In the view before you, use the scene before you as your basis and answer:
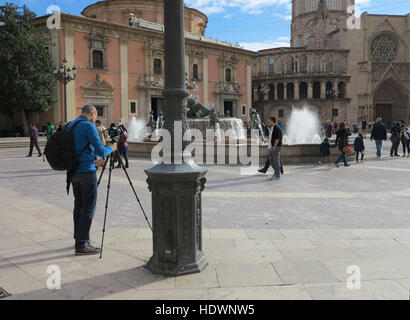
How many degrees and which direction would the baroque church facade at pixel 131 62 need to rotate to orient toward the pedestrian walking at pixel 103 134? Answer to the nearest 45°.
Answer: approximately 45° to its right

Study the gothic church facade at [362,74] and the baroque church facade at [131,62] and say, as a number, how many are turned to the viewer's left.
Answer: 0

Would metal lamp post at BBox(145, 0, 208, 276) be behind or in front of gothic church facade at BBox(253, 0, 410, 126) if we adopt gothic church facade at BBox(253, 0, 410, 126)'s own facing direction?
in front

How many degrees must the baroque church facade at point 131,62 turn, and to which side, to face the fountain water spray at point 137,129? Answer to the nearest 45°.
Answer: approximately 45° to its right

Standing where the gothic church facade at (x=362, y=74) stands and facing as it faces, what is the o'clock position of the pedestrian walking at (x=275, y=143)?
The pedestrian walking is roughly at 12 o'clock from the gothic church facade.

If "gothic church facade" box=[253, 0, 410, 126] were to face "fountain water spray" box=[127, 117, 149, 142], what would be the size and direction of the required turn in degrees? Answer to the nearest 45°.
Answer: approximately 45° to its right

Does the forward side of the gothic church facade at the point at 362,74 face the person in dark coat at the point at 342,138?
yes

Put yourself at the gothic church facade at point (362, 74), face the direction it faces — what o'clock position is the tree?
The tree is roughly at 1 o'clock from the gothic church facade.

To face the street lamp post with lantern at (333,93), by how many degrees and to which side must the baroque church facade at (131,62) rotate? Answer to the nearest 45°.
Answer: approximately 90° to its left

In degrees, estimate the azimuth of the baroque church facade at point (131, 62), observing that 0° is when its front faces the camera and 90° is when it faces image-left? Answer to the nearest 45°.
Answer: approximately 315°

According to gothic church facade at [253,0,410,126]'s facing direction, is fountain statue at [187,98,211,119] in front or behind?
in front
